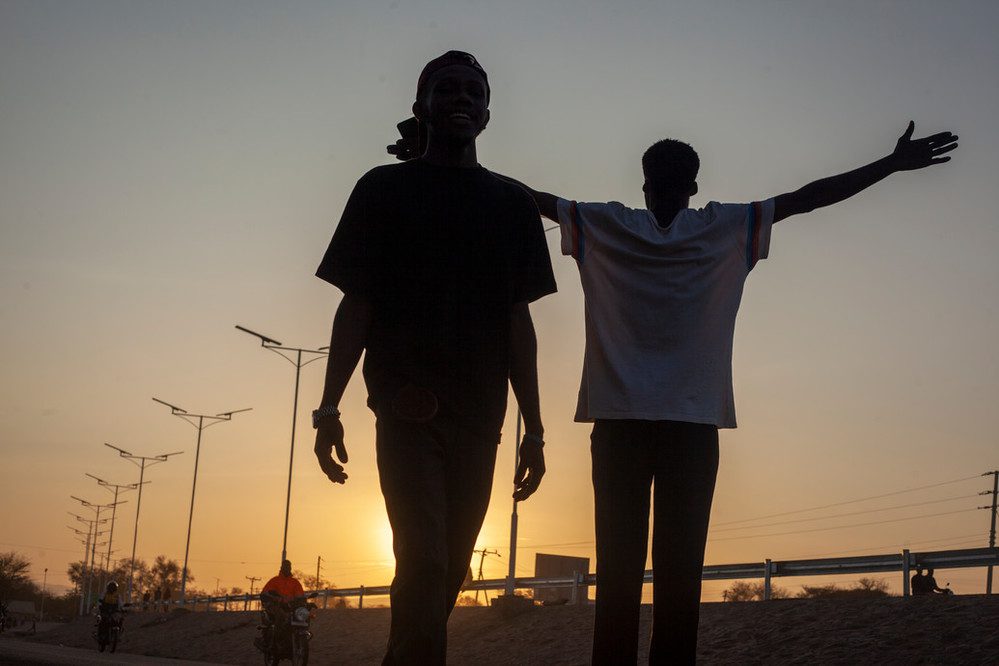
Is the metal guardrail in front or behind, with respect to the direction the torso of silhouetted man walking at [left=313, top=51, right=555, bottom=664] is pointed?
behind

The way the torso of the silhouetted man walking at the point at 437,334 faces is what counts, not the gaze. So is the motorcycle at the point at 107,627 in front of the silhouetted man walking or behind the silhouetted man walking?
behind

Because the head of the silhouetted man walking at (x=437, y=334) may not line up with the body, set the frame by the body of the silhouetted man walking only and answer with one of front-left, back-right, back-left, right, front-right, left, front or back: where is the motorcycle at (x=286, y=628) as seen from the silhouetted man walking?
back

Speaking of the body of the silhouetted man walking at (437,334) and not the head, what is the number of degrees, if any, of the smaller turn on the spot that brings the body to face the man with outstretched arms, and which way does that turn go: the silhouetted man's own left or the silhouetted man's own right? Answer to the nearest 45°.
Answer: approximately 135° to the silhouetted man's own left

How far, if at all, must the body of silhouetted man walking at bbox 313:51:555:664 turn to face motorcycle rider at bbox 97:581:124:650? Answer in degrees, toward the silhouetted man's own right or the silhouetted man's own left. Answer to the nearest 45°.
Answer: approximately 180°

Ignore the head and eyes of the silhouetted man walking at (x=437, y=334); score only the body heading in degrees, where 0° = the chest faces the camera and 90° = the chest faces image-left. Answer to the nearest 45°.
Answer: approximately 0°

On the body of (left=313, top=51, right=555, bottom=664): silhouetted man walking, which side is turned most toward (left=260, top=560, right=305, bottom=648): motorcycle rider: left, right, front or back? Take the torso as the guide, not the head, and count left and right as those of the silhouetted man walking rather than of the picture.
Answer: back
